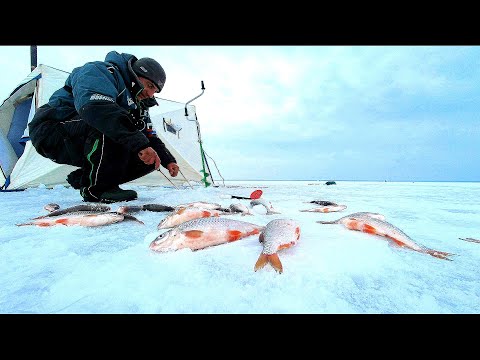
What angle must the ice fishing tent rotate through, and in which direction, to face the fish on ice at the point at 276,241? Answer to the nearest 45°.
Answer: approximately 45° to its left

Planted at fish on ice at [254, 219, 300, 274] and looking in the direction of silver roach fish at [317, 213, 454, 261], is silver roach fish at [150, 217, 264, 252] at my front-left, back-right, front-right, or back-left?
back-left

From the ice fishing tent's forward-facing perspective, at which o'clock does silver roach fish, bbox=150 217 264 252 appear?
The silver roach fish is roughly at 10 o'clock from the ice fishing tent.

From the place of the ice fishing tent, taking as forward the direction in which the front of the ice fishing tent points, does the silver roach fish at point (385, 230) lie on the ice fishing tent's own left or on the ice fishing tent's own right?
on the ice fishing tent's own left

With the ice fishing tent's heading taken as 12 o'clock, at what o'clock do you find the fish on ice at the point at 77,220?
The fish on ice is roughly at 10 o'clock from the ice fishing tent.

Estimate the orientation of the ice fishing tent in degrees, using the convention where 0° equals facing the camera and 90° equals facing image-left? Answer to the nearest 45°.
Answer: approximately 45°

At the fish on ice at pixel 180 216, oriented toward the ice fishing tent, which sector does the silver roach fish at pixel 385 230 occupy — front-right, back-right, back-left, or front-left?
back-right

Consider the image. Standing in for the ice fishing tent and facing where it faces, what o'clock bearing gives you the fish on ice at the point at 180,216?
The fish on ice is roughly at 10 o'clock from the ice fishing tent.
